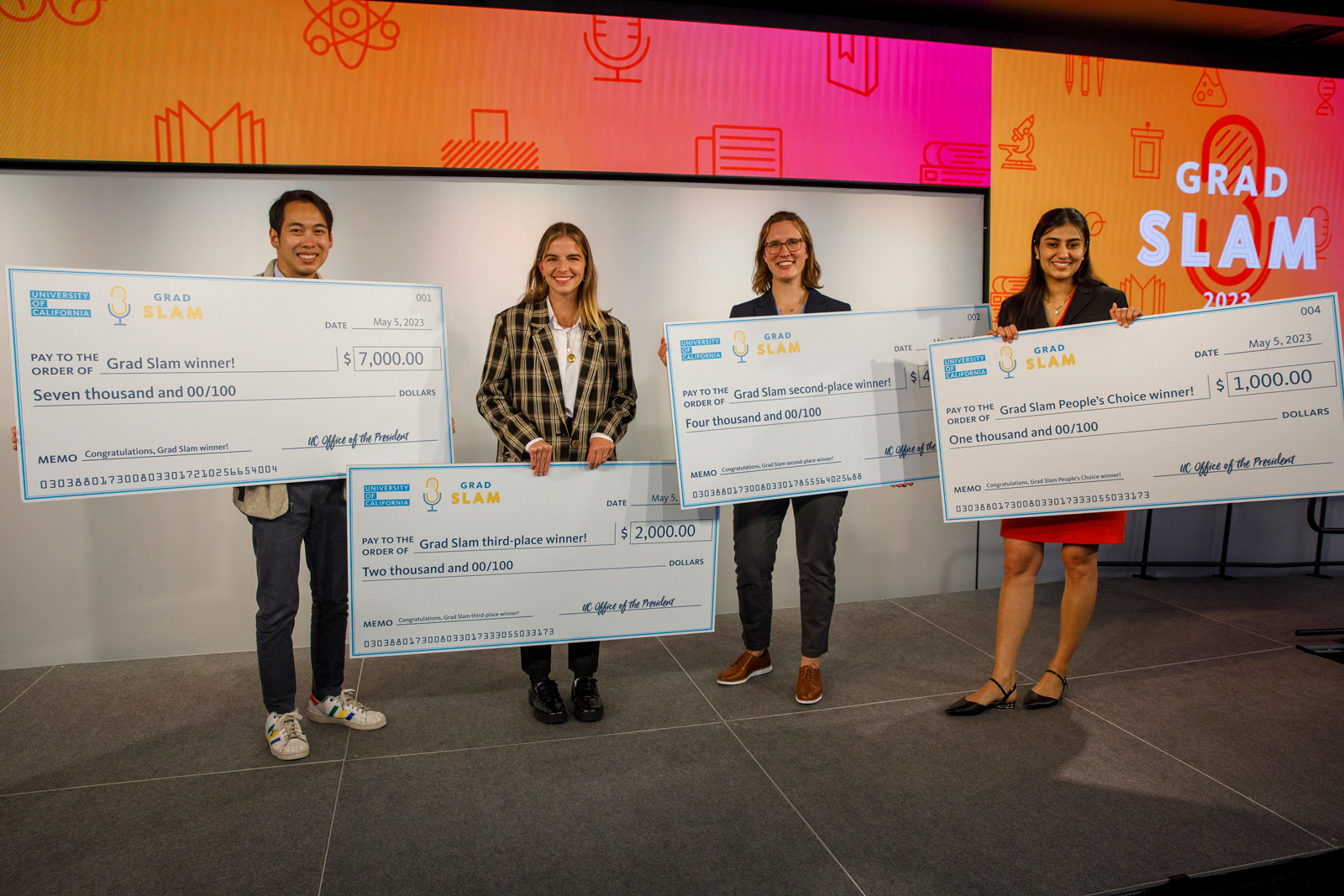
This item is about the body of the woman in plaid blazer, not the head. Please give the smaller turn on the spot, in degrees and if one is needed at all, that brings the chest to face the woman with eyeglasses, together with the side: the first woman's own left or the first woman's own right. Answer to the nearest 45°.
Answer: approximately 90° to the first woman's own left

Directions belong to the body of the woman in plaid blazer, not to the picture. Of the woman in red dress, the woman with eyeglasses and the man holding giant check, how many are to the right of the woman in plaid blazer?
1

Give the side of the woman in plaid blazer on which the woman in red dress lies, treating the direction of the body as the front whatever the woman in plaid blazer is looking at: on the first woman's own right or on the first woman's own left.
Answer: on the first woman's own left

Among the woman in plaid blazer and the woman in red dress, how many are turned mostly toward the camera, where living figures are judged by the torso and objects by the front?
2

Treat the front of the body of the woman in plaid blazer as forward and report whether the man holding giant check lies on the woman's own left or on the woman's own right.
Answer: on the woman's own right

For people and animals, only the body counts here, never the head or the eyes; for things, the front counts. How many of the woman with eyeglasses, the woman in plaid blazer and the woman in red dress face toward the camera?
3

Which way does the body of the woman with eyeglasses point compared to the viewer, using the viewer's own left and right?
facing the viewer

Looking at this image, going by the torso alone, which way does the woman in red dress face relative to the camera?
toward the camera
